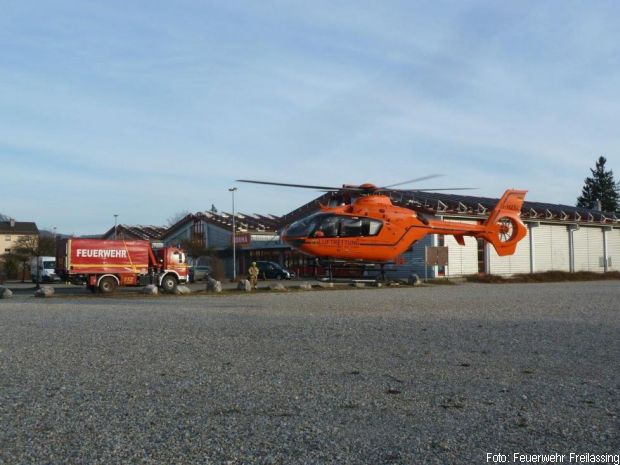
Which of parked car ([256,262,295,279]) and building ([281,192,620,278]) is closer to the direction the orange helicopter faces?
the parked car

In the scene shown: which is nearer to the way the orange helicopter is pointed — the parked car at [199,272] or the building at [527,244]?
the parked car

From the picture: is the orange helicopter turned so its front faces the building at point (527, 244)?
no

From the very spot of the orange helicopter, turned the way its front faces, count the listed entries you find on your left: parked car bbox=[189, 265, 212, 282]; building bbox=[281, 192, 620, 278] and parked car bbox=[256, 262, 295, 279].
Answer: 0

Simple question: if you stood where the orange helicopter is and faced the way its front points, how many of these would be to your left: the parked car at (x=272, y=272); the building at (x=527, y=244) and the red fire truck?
0

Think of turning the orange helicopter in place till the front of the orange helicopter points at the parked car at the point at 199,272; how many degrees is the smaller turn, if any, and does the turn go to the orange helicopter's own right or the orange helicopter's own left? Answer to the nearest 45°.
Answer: approximately 45° to the orange helicopter's own right

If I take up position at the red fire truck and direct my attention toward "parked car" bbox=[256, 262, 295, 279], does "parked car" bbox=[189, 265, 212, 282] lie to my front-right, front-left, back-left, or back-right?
front-left

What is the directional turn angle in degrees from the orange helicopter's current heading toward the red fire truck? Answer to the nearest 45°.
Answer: approximately 45° to its right

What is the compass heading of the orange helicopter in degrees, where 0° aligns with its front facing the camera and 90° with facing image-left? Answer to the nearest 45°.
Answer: approximately 90°
